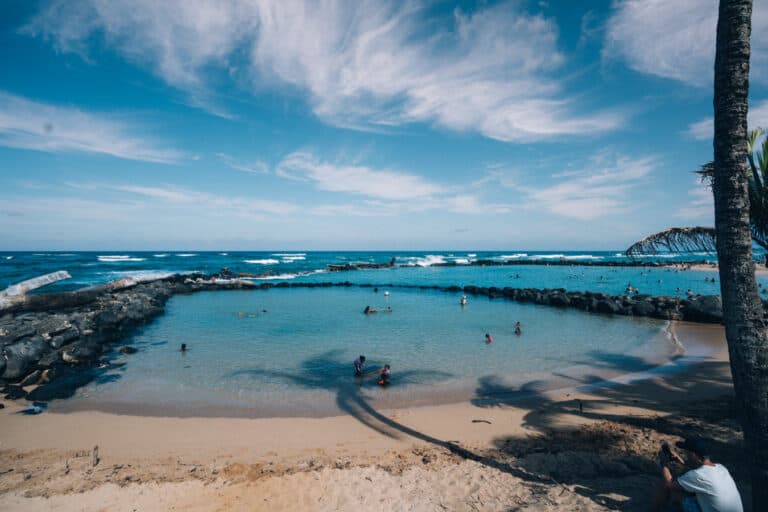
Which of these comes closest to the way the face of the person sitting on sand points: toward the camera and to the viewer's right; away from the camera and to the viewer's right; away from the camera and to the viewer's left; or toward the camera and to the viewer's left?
away from the camera and to the viewer's left

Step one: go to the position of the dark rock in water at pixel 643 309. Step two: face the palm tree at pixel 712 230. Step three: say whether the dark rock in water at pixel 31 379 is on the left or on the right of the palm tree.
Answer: right

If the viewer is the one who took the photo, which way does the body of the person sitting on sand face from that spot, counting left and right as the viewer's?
facing away from the viewer and to the left of the viewer

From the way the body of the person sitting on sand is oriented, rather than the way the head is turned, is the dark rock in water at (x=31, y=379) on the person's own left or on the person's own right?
on the person's own left

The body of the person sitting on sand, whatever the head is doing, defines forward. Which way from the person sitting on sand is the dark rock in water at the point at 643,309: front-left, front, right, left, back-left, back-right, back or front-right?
front-right

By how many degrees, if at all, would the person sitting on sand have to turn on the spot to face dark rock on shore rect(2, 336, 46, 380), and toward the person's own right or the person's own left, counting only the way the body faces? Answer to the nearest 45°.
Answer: approximately 45° to the person's own left

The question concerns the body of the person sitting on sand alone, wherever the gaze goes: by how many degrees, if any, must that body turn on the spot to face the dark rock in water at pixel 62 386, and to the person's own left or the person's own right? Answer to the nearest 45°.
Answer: approximately 45° to the person's own left

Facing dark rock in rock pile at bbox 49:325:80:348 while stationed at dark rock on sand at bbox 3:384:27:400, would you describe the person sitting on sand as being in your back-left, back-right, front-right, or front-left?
back-right
